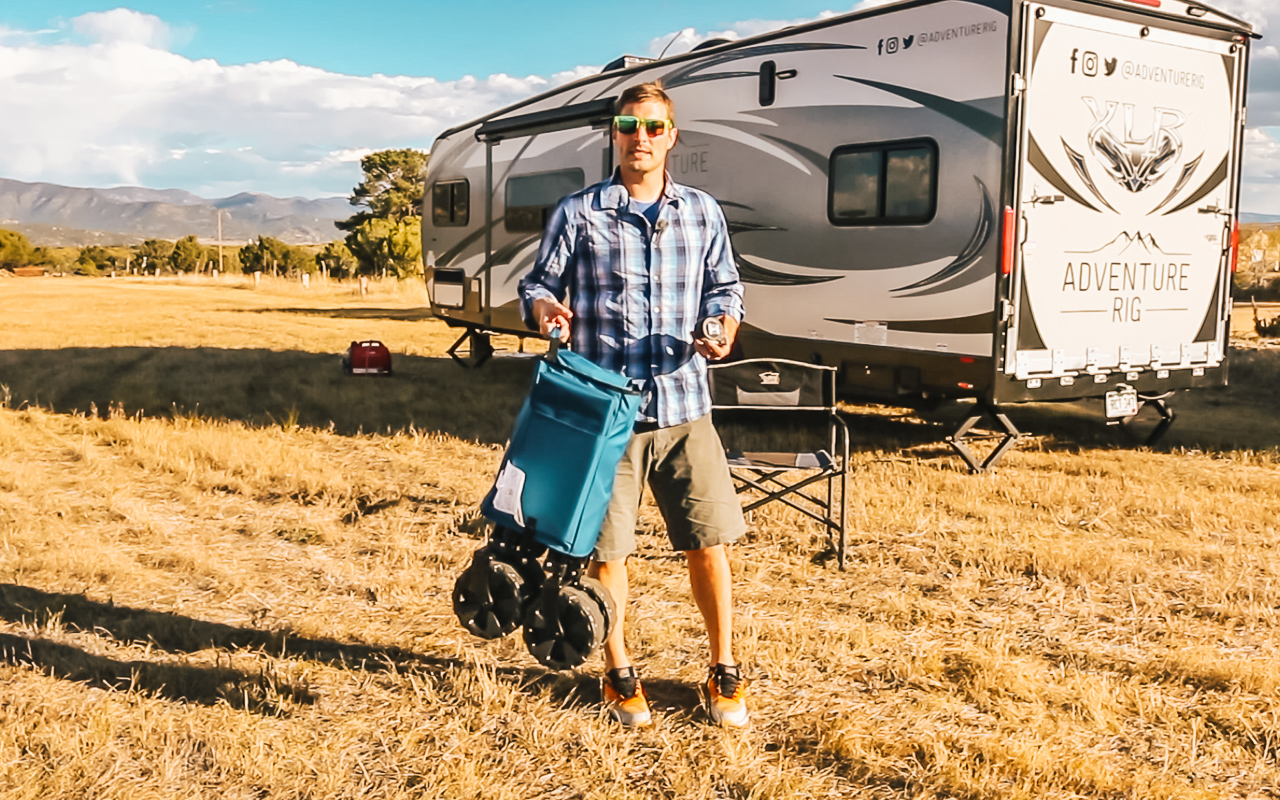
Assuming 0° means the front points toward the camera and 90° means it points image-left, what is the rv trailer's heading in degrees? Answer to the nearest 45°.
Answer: approximately 135°

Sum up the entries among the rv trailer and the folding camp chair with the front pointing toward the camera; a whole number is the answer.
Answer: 1

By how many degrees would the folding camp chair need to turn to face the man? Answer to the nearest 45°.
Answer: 0° — it already faces them

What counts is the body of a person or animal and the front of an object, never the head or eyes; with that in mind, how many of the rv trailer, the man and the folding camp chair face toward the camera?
2

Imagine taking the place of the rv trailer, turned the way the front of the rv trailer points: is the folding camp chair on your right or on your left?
on your left

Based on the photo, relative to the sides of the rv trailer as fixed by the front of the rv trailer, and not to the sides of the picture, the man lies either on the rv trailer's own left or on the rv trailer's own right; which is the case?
on the rv trailer's own left

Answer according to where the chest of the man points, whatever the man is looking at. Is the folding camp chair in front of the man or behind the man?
behind

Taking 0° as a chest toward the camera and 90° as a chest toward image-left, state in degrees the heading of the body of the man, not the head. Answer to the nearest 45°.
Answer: approximately 0°
